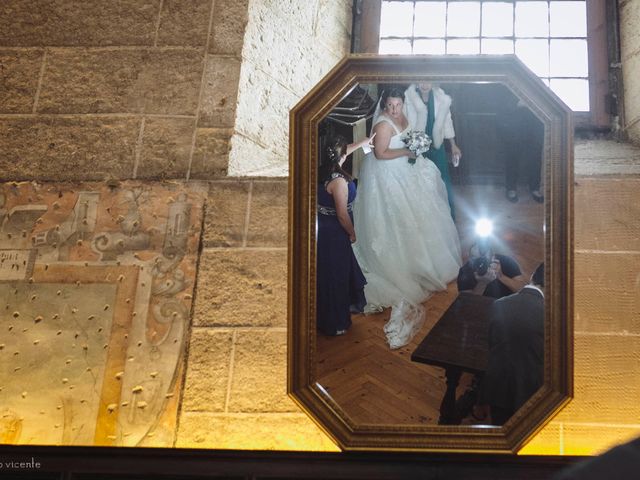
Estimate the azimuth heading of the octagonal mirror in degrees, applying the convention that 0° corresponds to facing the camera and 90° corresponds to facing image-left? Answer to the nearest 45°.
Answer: approximately 0°
